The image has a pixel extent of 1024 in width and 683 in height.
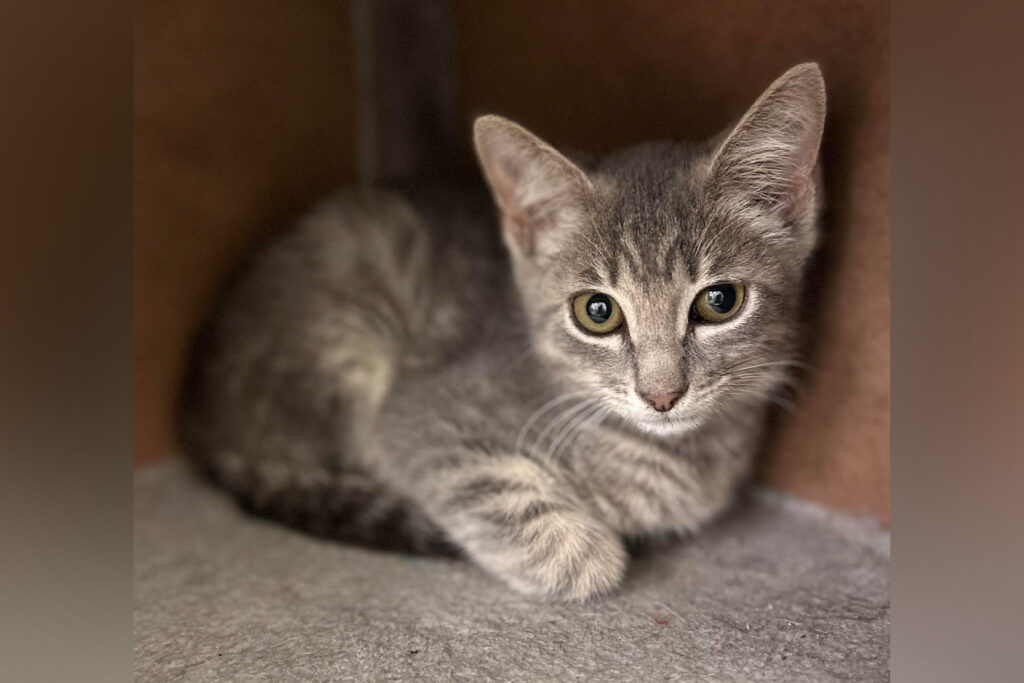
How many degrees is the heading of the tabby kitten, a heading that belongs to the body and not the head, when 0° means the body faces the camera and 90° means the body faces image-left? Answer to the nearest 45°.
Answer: approximately 315°
